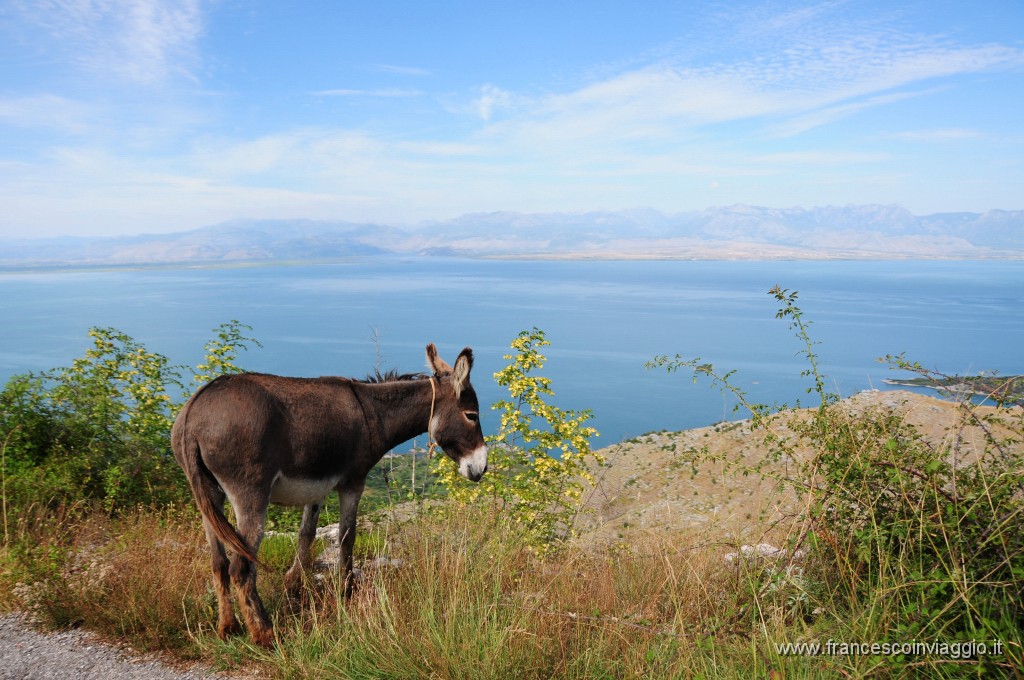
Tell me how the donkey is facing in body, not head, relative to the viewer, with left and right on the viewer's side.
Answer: facing away from the viewer and to the right of the viewer

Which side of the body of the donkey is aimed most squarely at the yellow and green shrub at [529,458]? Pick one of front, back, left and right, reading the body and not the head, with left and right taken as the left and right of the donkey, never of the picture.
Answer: front

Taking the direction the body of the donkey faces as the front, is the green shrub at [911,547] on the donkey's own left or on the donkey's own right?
on the donkey's own right

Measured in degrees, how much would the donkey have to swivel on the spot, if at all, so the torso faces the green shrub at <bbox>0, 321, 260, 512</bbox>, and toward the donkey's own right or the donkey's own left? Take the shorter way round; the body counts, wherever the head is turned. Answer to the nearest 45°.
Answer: approximately 90° to the donkey's own left

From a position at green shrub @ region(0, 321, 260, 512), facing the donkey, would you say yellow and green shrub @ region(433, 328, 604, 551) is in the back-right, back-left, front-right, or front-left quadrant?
front-left
